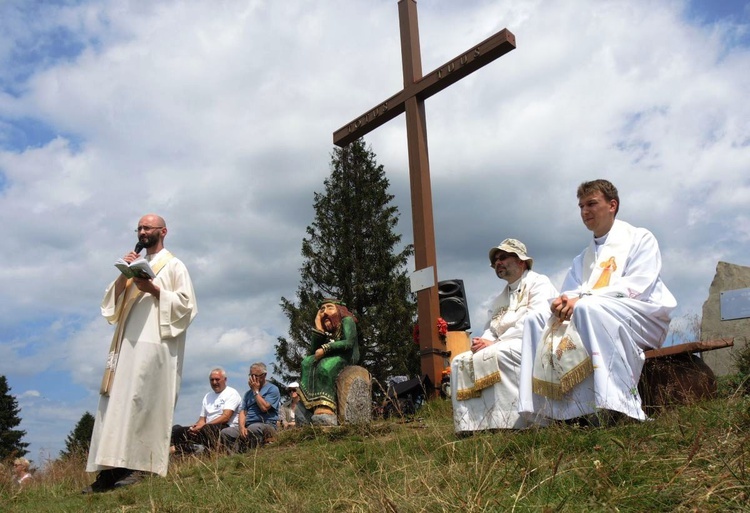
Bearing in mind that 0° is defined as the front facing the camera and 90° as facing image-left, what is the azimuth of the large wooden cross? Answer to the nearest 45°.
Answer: approximately 45°

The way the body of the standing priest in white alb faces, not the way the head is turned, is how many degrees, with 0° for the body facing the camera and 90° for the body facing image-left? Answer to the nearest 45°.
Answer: approximately 45°

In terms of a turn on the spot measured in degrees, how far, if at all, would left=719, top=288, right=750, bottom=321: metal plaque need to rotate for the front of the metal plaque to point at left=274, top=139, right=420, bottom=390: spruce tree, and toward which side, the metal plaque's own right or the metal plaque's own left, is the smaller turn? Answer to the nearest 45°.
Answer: approximately 135° to the metal plaque's own right

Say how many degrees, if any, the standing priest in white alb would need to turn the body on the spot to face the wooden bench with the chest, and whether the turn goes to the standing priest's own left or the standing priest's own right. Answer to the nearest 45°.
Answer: approximately 90° to the standing priest's own left

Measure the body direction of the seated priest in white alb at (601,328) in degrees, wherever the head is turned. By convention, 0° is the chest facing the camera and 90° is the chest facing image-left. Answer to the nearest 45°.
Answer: approximately 45°

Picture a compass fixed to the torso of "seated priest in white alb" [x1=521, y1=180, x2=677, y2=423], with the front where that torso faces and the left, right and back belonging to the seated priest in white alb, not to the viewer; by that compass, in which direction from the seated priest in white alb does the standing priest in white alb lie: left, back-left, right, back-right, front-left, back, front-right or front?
front-right

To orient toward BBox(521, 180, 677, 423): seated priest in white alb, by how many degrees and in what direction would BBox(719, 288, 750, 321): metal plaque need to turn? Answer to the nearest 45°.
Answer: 0° — it already faces them

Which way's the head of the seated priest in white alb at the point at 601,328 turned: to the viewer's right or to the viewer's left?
to the viewer's left

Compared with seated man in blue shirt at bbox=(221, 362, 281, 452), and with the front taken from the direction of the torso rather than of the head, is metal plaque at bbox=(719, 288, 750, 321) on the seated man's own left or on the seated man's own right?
on the seated man's own left

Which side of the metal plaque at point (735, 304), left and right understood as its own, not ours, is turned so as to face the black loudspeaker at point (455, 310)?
right

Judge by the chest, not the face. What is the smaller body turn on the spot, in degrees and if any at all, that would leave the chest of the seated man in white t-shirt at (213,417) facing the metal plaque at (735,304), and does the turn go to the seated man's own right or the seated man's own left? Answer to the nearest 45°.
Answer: approximately 135° to the seated man's own left
